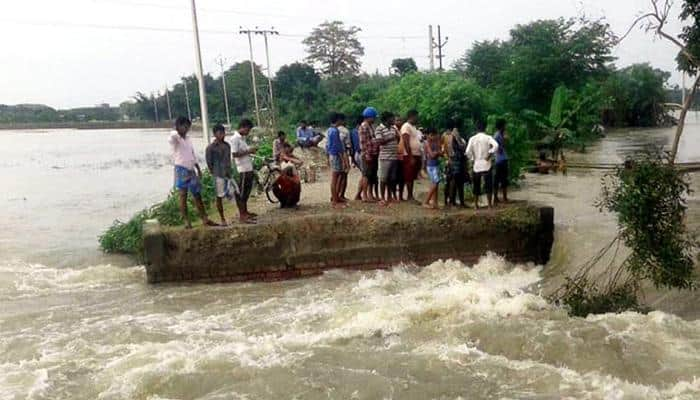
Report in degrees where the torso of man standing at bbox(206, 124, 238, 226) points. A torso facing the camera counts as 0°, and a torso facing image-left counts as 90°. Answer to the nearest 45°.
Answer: approximately 0°

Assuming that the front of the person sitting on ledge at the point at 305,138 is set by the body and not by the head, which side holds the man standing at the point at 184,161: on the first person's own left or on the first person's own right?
on the first person's own right

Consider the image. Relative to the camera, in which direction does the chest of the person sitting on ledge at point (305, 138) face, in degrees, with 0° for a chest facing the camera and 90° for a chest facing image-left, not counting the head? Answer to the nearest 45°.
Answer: approximately 315°

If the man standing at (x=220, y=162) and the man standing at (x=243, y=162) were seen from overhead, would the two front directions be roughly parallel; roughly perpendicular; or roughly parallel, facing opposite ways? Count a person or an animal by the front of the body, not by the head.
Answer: roughly perpendicular

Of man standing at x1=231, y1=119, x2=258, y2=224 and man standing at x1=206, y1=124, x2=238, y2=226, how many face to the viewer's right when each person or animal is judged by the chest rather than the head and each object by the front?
1

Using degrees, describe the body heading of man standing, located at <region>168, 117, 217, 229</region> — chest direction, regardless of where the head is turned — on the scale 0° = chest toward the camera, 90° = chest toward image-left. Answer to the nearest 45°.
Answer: approximately 315°

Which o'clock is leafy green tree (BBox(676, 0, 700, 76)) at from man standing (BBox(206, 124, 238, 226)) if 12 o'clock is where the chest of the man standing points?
The leafy green tree is roughly at 9 o'clock from the man standing.
